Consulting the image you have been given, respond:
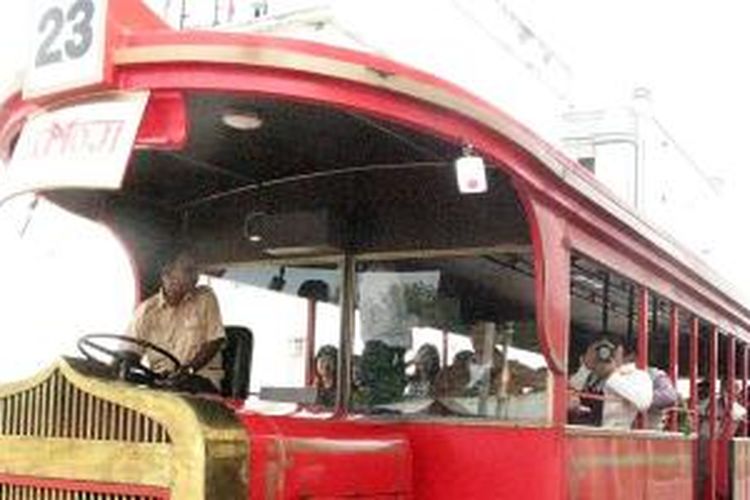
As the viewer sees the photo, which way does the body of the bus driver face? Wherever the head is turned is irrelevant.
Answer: toward the camera

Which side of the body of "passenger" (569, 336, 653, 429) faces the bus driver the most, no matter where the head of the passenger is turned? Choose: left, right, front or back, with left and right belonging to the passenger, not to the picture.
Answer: front

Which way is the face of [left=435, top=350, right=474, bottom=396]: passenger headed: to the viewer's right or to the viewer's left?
to the viewer's left

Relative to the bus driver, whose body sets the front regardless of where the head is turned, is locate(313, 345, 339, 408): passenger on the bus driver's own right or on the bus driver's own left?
on the bus driver's own left

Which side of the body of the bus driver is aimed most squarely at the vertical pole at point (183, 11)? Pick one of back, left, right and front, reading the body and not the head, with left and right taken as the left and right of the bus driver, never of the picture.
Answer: back

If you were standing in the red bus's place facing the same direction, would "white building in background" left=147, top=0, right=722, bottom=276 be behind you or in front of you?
behind

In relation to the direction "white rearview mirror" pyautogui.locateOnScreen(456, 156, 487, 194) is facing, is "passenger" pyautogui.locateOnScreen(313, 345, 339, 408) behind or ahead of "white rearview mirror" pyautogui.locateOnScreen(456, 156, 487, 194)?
behind

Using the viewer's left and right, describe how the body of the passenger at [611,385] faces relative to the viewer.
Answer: facing the viewer and to the left of the viewer
